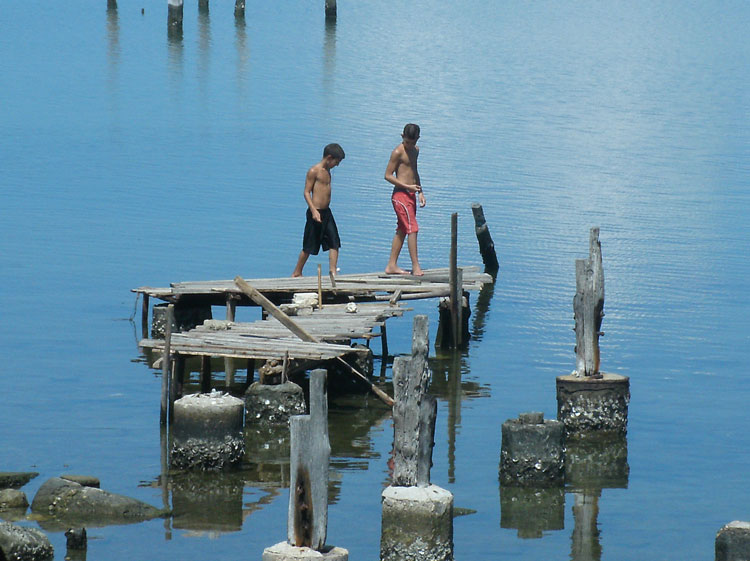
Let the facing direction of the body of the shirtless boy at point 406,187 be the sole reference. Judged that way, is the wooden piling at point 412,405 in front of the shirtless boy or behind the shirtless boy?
in front

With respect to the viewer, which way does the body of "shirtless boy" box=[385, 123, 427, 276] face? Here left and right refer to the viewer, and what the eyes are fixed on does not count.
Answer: facing the viewer and to the right of the viewer

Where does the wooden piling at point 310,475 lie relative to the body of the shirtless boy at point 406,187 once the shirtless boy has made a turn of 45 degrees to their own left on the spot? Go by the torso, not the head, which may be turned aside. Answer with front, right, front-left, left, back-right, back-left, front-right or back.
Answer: right

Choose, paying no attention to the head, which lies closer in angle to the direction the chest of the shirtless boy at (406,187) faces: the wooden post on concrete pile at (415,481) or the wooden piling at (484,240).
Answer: the wooden post on concrete pile

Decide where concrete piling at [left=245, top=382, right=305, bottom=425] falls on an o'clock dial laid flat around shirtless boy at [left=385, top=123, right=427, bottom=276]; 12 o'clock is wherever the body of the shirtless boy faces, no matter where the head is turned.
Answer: The concrete piling is roughly at 2 o'clock from the shirtless boy.

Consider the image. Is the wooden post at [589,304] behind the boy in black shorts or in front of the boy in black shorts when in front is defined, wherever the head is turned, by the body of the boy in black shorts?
in front

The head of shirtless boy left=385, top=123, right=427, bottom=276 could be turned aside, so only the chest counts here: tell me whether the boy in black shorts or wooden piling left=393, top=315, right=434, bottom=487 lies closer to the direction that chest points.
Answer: the wooden piling

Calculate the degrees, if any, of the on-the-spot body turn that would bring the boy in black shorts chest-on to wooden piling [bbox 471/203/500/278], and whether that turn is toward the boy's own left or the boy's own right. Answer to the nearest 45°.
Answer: approximately 90° to the boy's own left

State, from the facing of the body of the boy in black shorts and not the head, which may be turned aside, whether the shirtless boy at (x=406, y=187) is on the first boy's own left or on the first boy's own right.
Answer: on the first boy's own left

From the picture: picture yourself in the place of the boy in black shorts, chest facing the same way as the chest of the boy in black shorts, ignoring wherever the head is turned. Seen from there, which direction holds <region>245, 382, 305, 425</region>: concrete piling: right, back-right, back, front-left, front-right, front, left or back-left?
front-right

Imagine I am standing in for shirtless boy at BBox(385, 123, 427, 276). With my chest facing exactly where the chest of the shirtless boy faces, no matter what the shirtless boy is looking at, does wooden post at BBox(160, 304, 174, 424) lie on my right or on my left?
on my right

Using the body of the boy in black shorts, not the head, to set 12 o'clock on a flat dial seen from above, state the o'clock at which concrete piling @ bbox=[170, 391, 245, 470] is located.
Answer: The concrete piling is roughly at 2 o'clock from the boy in black shorts.

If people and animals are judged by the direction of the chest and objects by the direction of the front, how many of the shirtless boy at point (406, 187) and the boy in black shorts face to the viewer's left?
0
